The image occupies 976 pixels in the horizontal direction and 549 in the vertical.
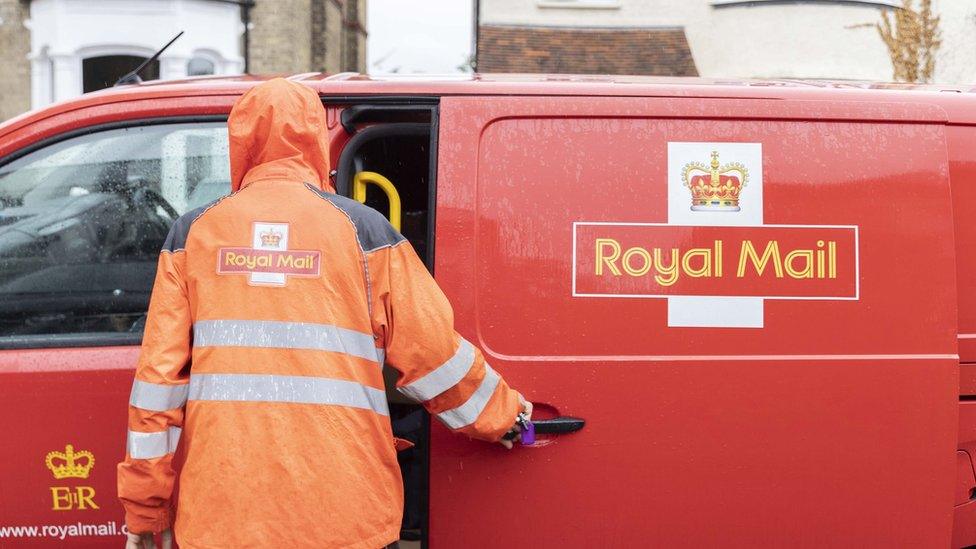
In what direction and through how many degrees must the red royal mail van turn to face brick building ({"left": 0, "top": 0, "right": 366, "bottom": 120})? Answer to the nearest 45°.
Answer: approximately 45° to its right

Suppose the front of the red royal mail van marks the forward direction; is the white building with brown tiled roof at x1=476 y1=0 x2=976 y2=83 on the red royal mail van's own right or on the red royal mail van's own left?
on the red royal mail van's own right

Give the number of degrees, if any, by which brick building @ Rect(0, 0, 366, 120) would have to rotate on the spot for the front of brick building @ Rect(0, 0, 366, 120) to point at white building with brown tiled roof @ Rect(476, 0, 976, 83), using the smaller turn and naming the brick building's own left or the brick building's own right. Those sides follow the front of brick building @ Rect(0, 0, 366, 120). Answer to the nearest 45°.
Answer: approximately 90° to the brick building's own left

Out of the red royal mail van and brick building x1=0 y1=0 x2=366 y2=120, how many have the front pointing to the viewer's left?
1

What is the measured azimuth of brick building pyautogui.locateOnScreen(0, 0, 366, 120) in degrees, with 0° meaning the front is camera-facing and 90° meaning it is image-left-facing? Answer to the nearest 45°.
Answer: approximately 0°

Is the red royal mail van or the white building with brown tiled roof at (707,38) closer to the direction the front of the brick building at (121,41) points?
the red royal mail van

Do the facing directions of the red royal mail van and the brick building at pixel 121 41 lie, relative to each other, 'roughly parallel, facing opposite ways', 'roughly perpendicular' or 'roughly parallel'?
roughly perpendicular

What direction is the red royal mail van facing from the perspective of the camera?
to the viewer's left
